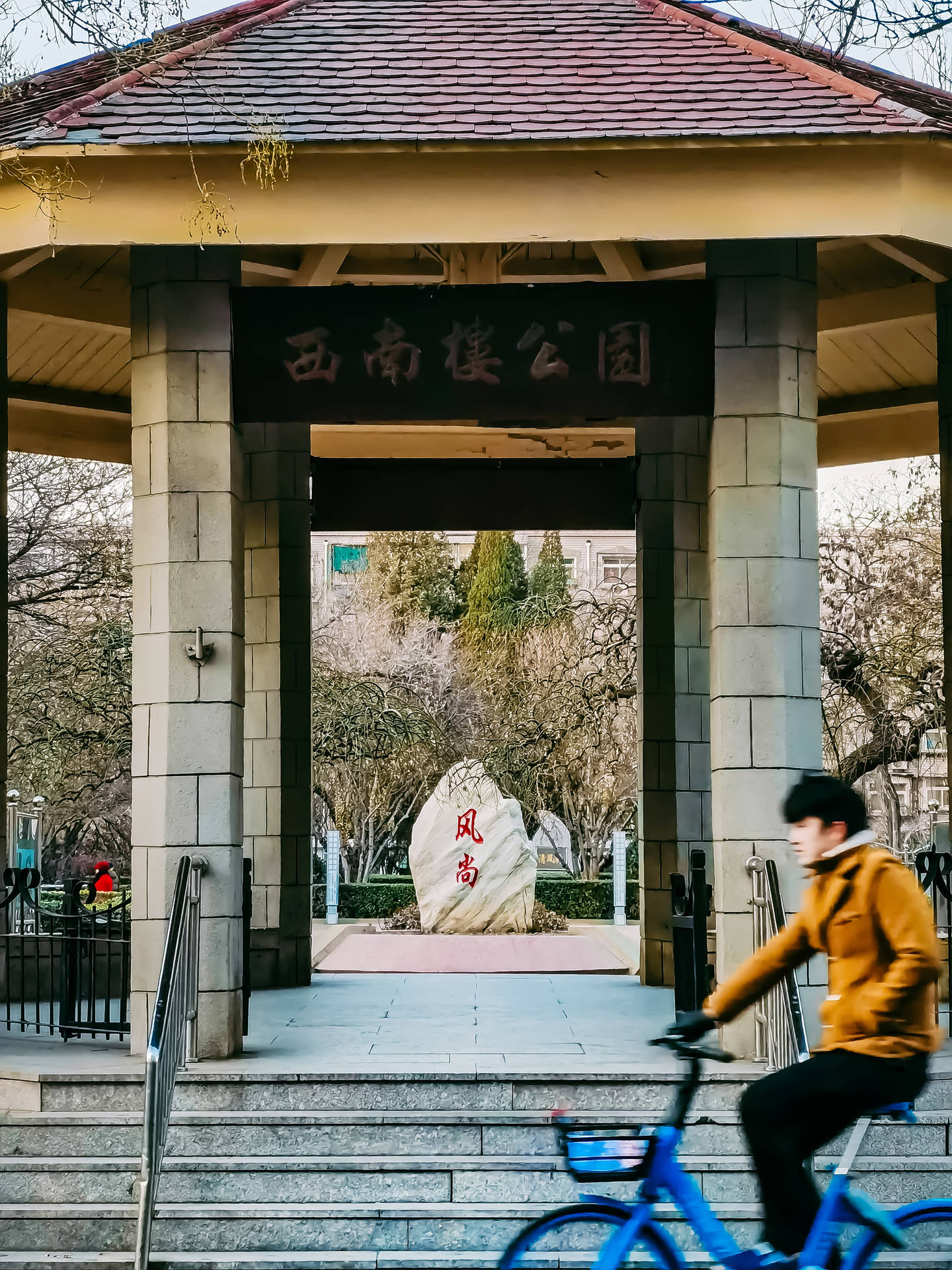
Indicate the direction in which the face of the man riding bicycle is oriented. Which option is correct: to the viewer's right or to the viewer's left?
to the viewer's left

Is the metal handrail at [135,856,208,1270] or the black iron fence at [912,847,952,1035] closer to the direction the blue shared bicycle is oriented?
the metal handrail

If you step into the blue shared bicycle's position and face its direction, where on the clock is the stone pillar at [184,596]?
The stone pillar is roughly at 2 o'clock from the blue shared bicycle.

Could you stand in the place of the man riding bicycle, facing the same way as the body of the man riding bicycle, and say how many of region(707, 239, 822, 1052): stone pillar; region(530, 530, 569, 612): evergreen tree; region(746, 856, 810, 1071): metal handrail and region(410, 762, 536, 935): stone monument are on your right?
4

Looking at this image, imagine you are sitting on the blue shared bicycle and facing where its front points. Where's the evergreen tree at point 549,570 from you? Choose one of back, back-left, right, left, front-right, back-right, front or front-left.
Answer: right

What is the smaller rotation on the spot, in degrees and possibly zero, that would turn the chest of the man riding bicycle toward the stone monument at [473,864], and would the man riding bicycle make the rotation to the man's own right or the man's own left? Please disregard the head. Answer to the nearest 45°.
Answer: approximately 90° to the man's own right

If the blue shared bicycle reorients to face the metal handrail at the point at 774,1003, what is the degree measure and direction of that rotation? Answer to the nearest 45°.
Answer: approximately 90° to its right

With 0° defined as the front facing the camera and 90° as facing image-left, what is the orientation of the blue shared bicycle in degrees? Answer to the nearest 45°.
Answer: approximately 90°

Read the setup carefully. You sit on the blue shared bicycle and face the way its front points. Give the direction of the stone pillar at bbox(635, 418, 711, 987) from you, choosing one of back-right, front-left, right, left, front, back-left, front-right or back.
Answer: right

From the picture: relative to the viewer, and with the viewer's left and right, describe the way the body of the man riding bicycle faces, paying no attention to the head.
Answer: facing to the left of the viewer

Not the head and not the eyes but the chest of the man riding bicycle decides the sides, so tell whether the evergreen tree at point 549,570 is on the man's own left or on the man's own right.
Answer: on the man's own right
